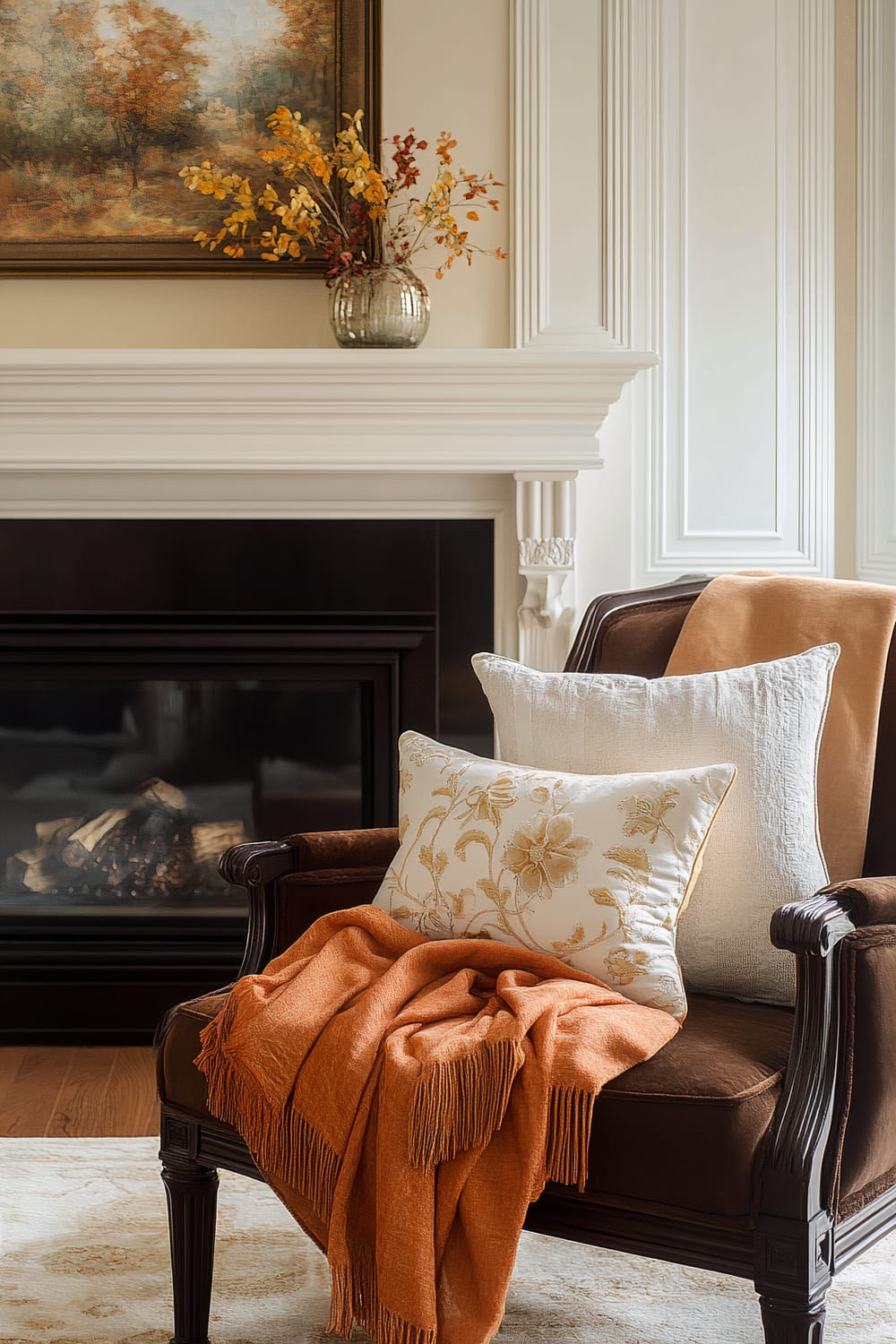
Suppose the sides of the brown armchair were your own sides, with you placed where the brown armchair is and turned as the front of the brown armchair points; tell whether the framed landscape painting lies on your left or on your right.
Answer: on your right

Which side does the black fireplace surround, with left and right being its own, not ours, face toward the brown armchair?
front

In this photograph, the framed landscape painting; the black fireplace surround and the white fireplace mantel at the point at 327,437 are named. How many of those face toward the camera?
3

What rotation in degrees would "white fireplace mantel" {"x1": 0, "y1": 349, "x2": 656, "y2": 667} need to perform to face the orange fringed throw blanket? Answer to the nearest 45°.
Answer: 0° — it already faces it

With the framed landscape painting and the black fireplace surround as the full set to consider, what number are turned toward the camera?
2

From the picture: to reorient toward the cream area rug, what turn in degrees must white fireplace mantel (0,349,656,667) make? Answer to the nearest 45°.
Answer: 0° — it already faces it
